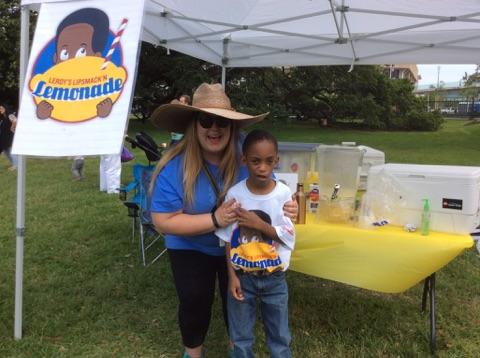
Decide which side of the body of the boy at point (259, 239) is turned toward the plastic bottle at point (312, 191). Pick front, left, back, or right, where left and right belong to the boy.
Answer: back

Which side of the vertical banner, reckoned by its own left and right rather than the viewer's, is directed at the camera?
front

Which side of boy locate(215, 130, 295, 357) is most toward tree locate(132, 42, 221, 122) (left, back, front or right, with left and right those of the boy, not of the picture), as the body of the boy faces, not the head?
back

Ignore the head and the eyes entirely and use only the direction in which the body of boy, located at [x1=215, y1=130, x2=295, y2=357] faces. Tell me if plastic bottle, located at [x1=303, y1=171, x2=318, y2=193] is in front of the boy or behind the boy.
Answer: behind

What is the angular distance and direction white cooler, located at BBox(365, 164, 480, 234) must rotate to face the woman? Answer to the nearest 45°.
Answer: approximately 45° to its right

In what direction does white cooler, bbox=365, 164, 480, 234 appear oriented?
toward the camera

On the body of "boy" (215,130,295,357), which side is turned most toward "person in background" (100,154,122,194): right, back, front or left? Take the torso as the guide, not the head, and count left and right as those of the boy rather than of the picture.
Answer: back

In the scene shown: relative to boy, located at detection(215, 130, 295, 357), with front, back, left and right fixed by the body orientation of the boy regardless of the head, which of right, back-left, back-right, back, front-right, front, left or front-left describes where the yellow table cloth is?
back-left
